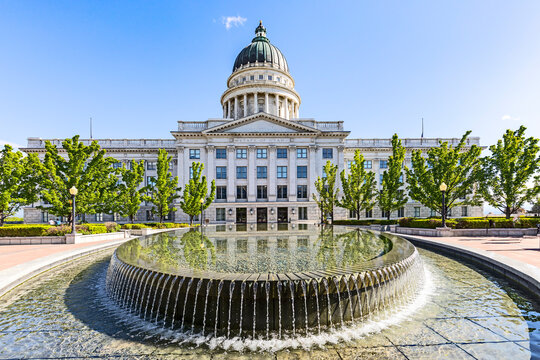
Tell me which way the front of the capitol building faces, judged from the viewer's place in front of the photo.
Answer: facing the viewer

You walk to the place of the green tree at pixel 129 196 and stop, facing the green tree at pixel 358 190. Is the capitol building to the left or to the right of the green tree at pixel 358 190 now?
left

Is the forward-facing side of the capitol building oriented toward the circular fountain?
yes

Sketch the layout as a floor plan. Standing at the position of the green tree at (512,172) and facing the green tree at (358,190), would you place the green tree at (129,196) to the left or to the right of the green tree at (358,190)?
left

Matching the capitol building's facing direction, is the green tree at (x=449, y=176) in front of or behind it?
in front
